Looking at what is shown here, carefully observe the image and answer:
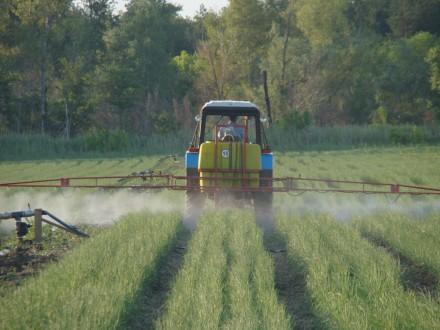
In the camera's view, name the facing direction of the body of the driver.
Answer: away from the camera

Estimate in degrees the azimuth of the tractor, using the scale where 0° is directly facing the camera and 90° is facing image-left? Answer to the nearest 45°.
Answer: approximately 180°
